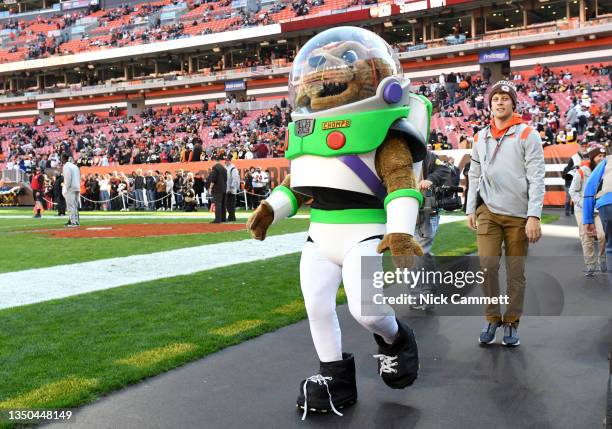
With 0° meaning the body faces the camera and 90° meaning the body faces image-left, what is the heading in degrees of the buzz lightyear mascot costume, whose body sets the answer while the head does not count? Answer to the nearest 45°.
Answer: approximately 45°

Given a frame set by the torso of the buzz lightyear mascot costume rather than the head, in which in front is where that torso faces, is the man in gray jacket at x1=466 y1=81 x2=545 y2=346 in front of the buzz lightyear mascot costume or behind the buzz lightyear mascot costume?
behind

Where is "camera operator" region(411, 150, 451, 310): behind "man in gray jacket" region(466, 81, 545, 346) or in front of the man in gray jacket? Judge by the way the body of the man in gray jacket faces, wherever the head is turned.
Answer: behind

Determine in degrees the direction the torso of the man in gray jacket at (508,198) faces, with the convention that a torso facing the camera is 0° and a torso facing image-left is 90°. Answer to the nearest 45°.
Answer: approximately 0°
